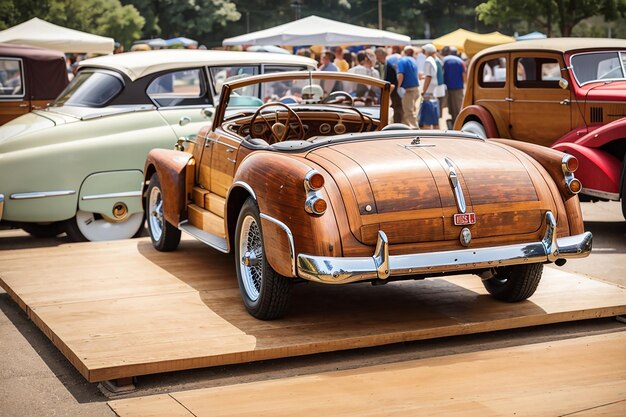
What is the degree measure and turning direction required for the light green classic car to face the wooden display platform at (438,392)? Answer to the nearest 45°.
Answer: approximately 135° to its right

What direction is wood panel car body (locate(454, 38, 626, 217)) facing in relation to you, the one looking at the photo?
facing the viewer and to the right of the viewer

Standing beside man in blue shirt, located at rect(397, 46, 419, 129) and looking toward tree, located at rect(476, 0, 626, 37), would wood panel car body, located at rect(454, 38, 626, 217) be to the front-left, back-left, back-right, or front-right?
back-right

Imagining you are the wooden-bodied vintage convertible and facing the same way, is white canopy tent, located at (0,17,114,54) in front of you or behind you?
in front

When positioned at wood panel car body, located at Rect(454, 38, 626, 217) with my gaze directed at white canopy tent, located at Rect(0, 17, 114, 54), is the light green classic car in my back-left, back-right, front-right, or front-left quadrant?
front-left

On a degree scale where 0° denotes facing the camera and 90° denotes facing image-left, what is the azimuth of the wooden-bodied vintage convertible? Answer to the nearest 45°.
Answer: approximately 135°

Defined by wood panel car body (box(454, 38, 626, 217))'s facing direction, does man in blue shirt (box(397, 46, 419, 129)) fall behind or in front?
behind
